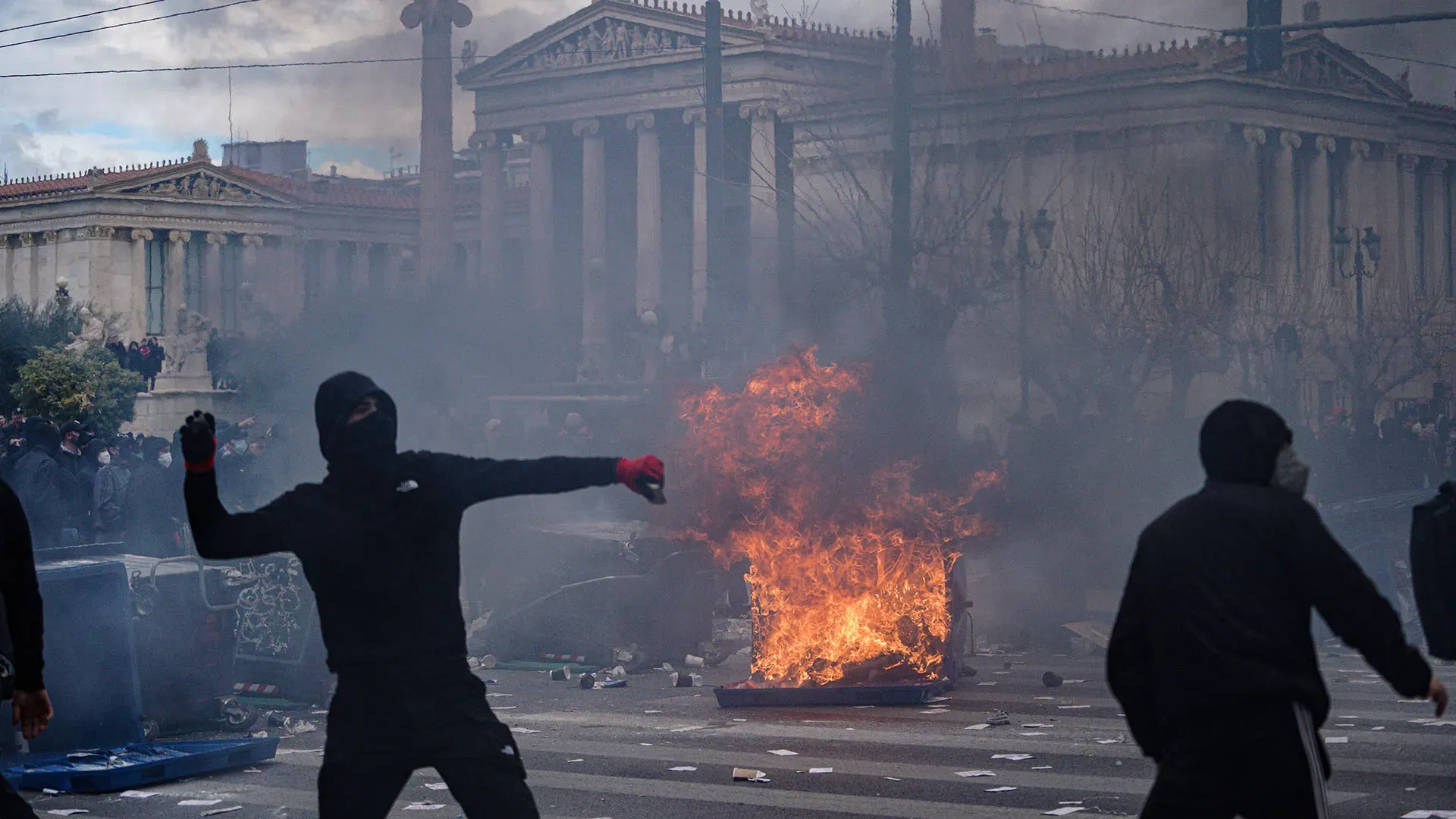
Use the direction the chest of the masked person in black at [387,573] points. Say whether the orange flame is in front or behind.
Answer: behind

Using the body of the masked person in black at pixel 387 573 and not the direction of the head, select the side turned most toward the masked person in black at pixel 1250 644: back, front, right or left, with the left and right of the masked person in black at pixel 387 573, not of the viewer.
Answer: left

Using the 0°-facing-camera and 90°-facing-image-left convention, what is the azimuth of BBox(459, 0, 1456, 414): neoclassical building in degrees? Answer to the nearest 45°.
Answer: approximately 45°

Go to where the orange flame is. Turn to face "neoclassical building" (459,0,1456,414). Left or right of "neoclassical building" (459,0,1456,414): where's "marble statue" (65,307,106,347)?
left

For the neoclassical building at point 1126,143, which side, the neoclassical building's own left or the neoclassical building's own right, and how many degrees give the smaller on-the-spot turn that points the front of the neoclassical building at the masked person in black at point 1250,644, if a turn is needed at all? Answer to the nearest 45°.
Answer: approximately 45° to the neoclassical building's own left

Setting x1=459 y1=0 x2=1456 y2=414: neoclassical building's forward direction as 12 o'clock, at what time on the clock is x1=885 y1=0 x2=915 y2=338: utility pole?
The utility pole is roughly at 11 o'clock from the neoclassical building.

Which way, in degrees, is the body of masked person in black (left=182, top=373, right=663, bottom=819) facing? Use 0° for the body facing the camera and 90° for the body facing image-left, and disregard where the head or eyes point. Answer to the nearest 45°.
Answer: approximately 0°

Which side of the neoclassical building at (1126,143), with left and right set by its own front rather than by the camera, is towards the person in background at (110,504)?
front

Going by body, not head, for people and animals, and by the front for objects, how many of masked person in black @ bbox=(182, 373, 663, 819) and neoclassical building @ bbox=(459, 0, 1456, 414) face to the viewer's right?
0

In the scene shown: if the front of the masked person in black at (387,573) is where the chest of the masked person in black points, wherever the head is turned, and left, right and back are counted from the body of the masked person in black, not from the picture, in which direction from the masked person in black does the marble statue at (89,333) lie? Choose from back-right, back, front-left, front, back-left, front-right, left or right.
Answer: back
